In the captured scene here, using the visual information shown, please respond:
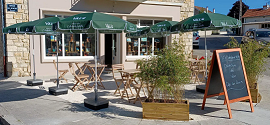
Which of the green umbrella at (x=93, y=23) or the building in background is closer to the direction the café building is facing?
the green umbrella

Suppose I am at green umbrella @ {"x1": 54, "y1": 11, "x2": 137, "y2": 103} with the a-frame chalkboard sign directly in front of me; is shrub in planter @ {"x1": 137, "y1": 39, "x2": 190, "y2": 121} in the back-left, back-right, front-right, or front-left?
front-right

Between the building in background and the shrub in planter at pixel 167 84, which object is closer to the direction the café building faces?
the shrub in planter

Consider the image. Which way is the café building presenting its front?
toward the camera

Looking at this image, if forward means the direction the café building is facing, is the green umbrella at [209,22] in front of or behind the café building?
in front

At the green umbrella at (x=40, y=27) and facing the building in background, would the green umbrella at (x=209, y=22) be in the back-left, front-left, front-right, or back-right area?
front-right

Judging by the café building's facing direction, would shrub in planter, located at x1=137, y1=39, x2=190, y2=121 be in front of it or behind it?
in front

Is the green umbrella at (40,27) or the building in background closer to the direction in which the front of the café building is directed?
the green umbrella

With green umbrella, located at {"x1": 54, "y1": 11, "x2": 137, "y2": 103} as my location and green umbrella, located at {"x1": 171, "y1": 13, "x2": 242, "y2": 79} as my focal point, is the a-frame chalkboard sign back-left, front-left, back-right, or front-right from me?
front-right

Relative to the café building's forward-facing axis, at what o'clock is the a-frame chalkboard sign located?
The a-frame chalkboard sign is roughly at 11 o'clock from the café building.

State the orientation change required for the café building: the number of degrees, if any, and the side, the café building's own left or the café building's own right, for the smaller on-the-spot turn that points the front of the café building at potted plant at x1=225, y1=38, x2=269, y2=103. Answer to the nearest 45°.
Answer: approximately 45° to the café building's own left

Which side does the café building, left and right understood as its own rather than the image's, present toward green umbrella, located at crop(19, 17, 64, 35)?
front
